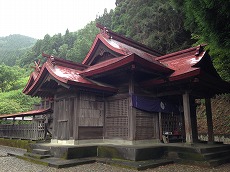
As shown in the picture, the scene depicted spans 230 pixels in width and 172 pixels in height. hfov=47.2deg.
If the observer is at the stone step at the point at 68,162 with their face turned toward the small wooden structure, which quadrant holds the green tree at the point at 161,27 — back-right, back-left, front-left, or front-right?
front-right

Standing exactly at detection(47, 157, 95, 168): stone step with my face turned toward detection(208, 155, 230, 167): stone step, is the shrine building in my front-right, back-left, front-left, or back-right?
front-left

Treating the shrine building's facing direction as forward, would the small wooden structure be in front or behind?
behind

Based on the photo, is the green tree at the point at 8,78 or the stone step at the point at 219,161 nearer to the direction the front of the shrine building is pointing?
the stone step

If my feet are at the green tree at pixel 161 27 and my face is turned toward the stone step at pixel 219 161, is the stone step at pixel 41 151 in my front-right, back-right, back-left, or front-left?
front-right

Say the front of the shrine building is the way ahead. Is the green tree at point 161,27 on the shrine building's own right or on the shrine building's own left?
on the shrine building's own left

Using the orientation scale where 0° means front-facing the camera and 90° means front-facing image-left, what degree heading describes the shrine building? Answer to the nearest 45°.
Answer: approximately 315°

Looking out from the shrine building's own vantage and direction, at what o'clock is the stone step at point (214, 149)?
The stone step is roughly at 11 o'clock from the shrine building.
